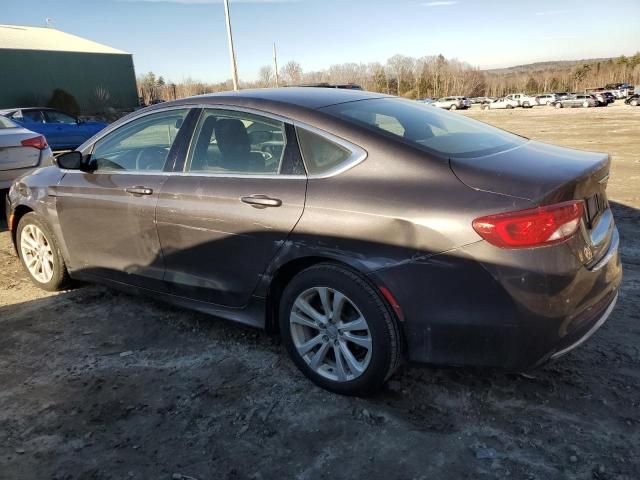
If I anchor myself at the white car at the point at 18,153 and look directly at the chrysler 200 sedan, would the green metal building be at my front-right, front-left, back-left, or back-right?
back-left

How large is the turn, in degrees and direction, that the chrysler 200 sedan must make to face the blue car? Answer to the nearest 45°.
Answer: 0° — it already faces it

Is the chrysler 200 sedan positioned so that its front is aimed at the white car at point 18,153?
yes

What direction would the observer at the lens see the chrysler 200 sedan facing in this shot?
facing away from the viewer and to the left of the viewer
